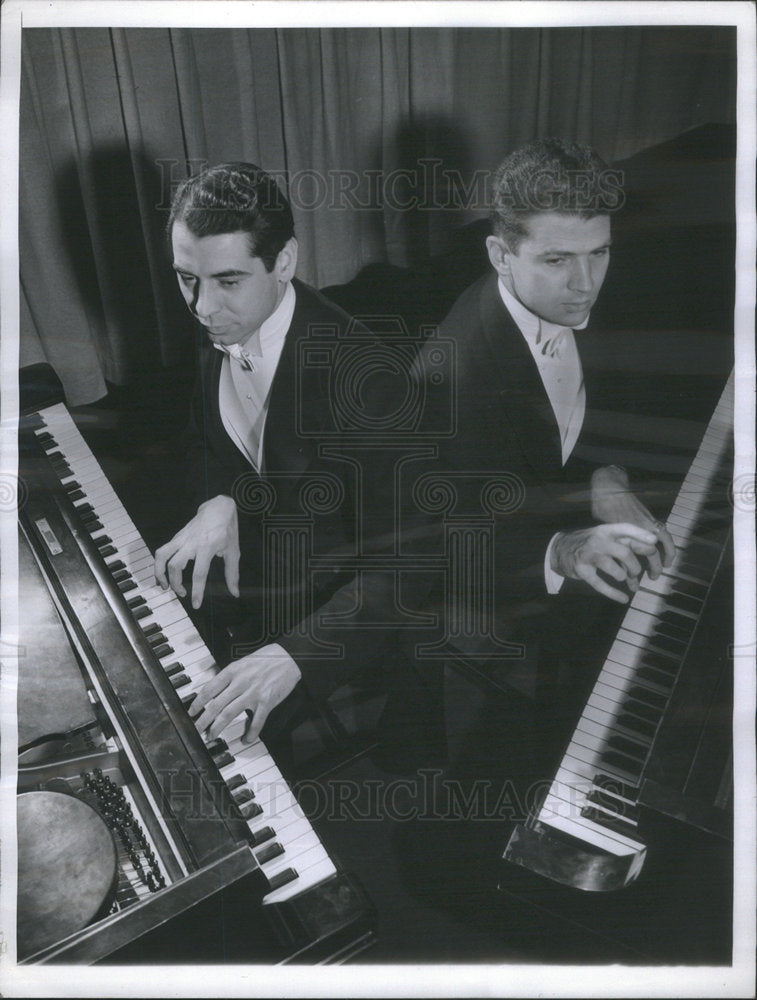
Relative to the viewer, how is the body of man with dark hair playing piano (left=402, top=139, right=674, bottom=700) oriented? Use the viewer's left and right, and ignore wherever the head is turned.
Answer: facing the viewer and to the right of the viewer

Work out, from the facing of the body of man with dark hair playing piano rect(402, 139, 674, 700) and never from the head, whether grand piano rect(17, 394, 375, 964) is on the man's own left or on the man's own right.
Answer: on the man's own right

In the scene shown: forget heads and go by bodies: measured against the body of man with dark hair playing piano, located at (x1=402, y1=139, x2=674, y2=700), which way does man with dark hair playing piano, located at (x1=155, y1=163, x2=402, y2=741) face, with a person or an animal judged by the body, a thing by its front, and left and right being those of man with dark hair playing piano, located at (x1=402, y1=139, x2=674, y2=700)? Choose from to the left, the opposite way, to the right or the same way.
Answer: to the right

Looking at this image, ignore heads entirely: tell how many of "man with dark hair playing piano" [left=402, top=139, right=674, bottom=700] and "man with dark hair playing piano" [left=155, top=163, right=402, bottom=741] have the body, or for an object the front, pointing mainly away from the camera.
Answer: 0

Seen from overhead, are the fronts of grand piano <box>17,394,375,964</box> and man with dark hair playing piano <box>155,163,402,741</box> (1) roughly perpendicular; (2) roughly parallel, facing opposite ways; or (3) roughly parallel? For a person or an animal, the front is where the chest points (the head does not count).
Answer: roughly parallel, facing opposite ways

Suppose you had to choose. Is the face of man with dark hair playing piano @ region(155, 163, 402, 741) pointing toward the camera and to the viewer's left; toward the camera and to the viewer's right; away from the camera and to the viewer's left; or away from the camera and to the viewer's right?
toward the camera and to the viewer's left

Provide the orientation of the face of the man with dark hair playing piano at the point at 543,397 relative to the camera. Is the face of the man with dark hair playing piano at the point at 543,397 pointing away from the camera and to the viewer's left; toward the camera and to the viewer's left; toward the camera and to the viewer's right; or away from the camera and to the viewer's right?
toward the camera and to the viewer's right

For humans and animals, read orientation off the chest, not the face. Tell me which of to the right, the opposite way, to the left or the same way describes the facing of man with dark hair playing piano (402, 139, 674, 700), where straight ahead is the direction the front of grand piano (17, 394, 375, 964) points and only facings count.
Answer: to the right

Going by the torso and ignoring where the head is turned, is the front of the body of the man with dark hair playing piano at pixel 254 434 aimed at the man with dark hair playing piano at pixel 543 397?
no

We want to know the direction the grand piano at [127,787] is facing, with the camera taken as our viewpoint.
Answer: facing away from the viewer and to the right of the viewer

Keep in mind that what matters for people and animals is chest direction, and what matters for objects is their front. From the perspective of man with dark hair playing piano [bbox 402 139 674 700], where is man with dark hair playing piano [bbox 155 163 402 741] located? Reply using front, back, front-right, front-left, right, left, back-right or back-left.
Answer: back-right

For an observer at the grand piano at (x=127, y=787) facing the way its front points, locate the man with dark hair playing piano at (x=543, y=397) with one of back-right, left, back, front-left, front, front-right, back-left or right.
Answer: front-right
